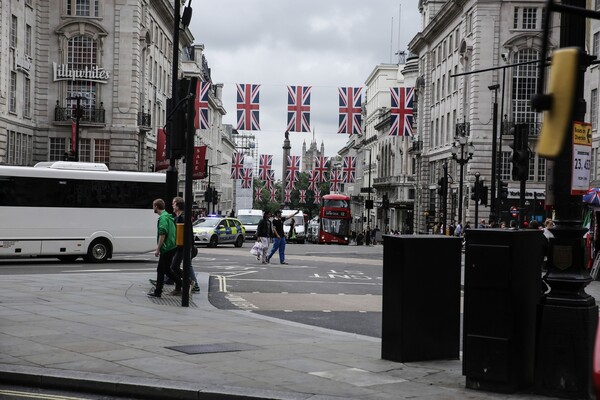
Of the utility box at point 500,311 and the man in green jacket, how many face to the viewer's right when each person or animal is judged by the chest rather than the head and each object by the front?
0

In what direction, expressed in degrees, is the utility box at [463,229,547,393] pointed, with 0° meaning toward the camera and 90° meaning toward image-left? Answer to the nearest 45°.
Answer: approximately 45°

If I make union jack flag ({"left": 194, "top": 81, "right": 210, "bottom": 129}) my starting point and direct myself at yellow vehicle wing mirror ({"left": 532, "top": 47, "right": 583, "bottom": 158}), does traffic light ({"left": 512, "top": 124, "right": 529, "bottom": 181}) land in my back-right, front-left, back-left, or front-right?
front-left

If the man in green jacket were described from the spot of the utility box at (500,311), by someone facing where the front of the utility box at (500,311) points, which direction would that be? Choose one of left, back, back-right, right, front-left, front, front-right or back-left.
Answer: right

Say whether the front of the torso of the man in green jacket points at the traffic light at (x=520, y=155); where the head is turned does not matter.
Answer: no

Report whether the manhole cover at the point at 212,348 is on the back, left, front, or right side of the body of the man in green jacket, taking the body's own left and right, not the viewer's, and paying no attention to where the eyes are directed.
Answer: left

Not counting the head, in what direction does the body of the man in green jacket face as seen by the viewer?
to the viewer's left

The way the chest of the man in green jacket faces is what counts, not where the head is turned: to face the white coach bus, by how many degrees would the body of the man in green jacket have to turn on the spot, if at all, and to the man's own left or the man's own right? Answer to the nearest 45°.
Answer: approximately 90° to the man's own right

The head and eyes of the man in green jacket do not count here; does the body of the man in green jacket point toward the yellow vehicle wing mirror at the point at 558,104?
no

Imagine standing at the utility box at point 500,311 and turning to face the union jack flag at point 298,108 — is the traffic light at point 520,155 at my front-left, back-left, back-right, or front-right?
front-right

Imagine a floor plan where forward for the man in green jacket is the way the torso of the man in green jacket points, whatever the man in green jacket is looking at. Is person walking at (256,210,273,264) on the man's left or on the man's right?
on the man's right

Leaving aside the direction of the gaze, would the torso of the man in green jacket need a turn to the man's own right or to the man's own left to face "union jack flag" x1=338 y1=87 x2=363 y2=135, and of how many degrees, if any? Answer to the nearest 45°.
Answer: approximately 90° to the man's own right

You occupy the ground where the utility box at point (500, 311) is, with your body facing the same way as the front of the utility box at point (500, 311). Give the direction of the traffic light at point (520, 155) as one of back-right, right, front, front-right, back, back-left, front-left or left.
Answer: back-right

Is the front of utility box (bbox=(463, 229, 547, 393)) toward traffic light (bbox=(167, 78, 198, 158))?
no

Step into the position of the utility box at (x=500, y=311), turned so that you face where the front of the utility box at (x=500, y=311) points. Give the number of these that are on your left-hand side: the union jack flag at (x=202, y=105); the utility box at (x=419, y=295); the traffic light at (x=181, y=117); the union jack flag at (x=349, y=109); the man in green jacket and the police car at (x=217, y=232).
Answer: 0
